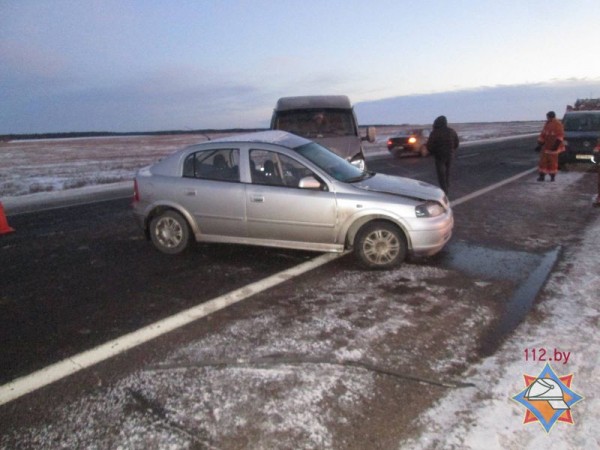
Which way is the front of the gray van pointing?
toward the camera

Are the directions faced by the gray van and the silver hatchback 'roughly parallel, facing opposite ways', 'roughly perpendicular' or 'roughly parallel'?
roughly perpendicular

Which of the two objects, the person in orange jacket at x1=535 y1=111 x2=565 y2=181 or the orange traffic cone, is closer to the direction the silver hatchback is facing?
the person in orange jacket

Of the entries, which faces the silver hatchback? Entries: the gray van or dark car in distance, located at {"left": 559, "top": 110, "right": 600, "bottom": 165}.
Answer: the gray van

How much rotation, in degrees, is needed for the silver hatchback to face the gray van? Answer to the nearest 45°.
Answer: approximately 90° to its left

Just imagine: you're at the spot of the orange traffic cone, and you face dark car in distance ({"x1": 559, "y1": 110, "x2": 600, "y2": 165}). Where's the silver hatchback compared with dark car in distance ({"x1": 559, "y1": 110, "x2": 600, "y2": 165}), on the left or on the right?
right

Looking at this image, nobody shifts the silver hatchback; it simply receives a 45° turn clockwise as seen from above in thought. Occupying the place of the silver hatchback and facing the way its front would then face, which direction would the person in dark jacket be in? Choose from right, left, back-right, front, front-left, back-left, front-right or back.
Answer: left

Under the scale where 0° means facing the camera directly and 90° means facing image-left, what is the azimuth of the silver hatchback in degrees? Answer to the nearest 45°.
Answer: approximately 270°

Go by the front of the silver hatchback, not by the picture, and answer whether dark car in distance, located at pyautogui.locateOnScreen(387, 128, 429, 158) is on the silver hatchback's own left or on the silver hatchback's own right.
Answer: on the silver hatchback's own left
